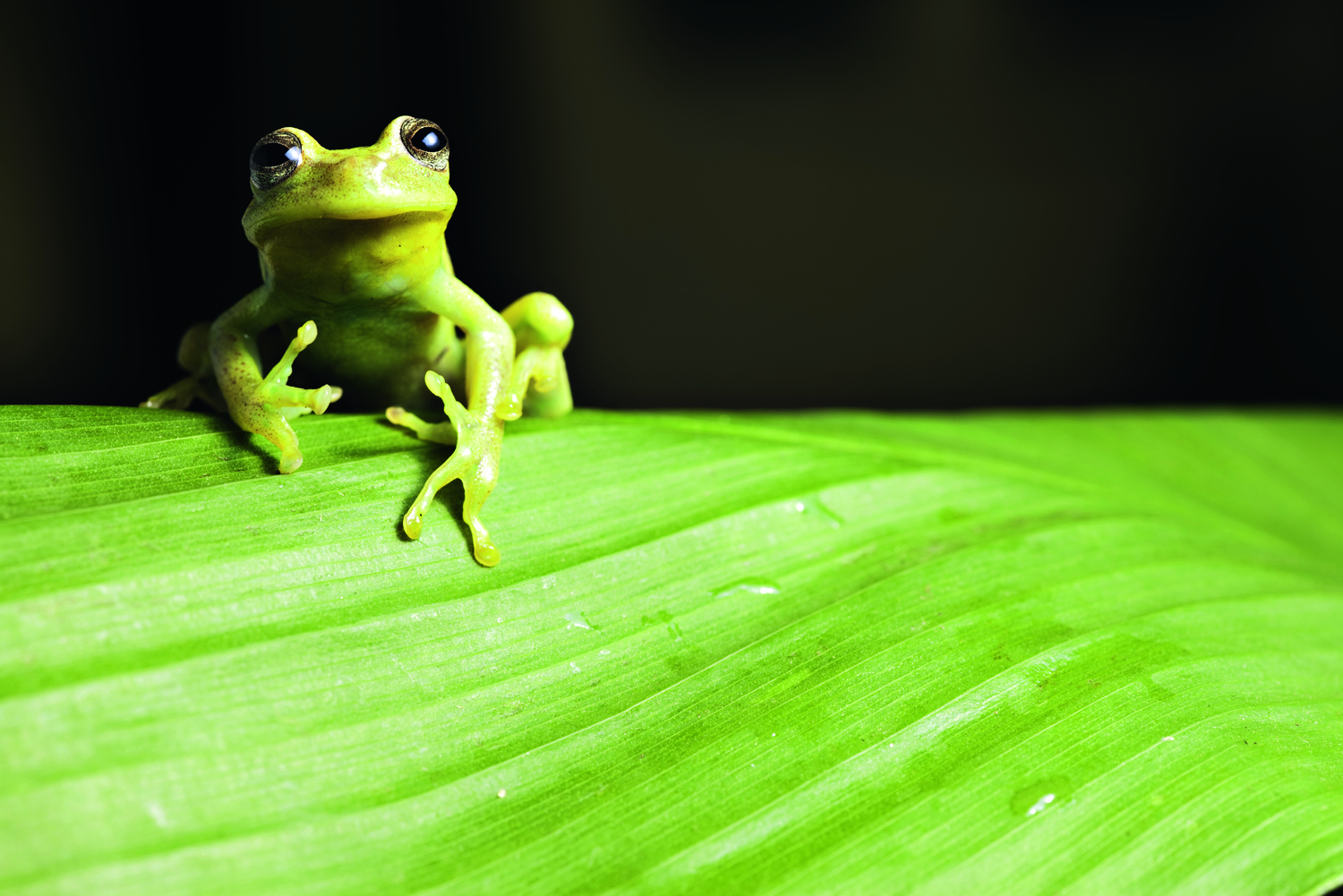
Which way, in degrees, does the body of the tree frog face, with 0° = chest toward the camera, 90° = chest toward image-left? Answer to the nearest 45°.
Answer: approximately 0°
